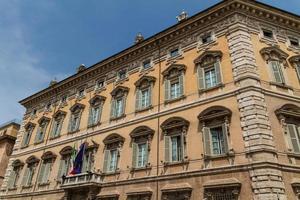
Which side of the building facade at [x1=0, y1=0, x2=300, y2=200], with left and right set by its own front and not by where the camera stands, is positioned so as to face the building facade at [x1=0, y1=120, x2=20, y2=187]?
right
